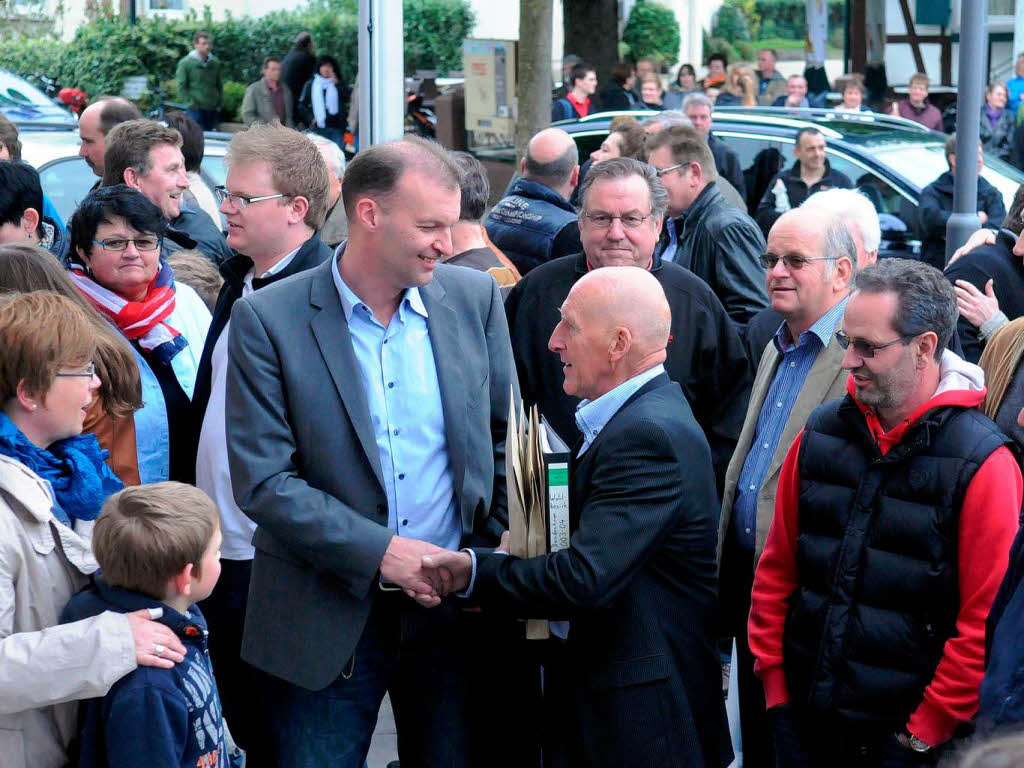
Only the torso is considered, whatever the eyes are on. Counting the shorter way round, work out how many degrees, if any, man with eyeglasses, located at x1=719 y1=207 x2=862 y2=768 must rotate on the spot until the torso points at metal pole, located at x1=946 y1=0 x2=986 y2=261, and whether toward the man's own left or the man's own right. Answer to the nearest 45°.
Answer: approximately 135° to the man's own right

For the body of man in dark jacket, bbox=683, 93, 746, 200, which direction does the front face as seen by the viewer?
toward the camera

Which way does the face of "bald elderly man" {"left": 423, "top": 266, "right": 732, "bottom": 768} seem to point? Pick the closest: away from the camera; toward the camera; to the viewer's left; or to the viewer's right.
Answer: to the viewer's left

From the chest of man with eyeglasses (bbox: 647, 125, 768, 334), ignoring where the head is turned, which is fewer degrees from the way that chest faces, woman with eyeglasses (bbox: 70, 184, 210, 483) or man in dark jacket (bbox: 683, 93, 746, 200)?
the woman with eyeglasses

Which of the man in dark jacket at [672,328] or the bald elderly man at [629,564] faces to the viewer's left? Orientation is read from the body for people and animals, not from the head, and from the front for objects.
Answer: the bald elderly man

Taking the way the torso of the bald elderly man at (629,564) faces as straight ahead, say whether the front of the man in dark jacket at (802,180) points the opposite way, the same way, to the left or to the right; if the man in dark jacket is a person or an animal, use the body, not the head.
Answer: to the left

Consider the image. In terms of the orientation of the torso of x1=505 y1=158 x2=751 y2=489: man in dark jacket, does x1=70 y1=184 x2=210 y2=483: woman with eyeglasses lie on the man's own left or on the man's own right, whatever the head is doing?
on the man's own right

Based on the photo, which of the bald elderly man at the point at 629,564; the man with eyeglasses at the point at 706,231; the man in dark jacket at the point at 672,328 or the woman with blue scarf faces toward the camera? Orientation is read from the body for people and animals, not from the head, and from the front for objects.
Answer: the man in dark jacket

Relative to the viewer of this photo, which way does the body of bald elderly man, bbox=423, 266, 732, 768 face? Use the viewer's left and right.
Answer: facing to the left of the viewer

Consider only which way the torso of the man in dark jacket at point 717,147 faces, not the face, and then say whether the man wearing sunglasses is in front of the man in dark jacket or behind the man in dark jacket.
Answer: in front

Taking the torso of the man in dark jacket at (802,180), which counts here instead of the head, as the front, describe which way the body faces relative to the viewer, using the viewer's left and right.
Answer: facing the viewer
